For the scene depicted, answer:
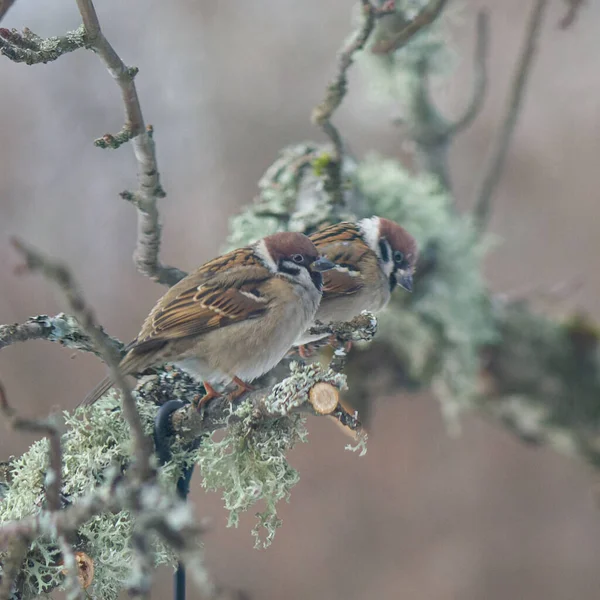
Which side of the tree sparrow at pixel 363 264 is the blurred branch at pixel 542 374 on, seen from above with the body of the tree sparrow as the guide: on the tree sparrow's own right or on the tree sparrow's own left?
on the tree sparrow's own left

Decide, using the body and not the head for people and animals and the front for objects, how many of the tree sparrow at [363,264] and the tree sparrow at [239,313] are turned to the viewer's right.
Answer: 2

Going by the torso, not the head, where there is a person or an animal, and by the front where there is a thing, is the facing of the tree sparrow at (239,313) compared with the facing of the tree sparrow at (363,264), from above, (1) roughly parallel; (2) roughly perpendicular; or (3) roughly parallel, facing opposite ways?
roughly parallel

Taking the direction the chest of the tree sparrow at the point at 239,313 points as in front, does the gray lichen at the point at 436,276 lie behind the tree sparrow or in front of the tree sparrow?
in front

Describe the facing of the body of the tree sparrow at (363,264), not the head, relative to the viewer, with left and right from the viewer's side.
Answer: facing to the right of the viewer

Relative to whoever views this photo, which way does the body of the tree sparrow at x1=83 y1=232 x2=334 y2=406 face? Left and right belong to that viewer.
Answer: facing to the right of the viewer

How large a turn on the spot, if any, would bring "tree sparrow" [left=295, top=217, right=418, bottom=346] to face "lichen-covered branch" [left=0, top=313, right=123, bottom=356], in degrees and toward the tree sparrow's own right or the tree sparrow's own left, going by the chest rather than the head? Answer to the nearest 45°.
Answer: approximately 135° to the tree sparrow's own right

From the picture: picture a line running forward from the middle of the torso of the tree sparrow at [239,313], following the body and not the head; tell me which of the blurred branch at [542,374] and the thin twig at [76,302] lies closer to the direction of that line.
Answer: the blurred branch
